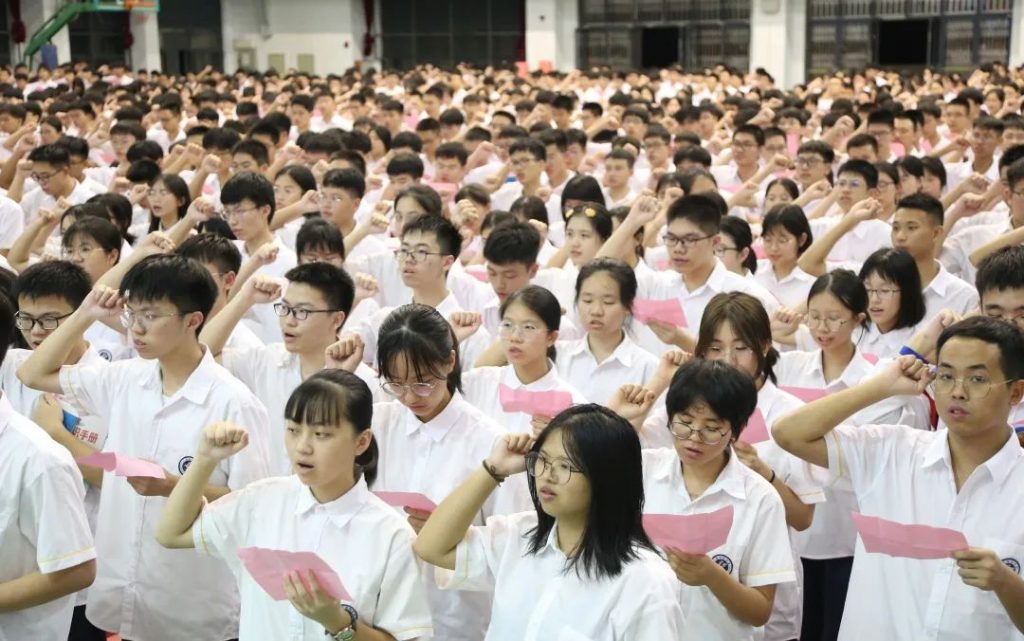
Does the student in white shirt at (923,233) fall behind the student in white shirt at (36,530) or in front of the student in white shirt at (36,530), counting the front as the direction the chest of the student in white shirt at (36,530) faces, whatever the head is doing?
behind

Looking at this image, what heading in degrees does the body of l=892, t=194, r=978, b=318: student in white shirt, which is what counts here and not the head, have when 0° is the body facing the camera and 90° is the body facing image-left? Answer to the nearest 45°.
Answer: approximately 45°

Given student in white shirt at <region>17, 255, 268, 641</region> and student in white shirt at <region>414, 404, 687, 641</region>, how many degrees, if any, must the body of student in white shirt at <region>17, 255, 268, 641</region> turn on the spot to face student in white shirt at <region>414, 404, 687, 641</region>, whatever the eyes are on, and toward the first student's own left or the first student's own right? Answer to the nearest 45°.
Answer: approximately 90° to the first student's own left

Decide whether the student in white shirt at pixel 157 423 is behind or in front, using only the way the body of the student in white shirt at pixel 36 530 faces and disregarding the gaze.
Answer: behind

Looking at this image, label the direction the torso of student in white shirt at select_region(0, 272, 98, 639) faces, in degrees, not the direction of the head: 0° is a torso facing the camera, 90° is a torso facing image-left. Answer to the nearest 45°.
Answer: approximately 45°

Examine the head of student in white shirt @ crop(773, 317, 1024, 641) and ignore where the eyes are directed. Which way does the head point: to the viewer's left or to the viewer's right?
to the viewer's left
